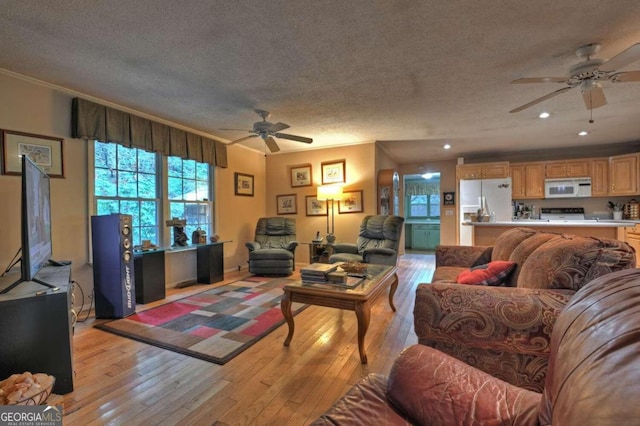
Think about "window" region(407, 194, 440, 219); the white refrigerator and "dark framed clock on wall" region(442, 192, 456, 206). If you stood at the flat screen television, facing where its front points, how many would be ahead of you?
3

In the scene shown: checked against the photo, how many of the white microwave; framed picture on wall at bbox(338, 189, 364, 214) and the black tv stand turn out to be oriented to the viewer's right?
1

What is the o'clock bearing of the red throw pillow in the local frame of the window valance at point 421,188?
The red throw pillow is roughly at 12 o'clock from the window valance.

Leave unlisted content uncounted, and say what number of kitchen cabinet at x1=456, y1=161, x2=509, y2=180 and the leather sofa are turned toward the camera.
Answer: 1

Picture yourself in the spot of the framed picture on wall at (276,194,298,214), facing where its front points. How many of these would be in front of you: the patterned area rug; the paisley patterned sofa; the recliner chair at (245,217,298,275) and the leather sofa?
4

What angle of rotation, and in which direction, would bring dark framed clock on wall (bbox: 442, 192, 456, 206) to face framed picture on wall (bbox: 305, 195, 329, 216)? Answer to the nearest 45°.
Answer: approximately 45° to its right

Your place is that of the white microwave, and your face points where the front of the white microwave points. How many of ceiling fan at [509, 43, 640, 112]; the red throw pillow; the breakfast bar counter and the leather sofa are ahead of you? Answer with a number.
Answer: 4

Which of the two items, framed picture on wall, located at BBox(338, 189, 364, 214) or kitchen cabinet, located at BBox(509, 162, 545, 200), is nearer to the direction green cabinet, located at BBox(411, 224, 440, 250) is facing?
the framed picture on wall

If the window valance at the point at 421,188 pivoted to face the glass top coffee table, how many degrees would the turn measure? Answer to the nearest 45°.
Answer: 0° — it already faces it

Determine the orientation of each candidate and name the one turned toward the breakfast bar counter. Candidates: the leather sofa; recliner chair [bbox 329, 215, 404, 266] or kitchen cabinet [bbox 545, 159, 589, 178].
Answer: the kitchen cabinet

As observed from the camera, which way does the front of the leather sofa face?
facing to the left of the viewer
